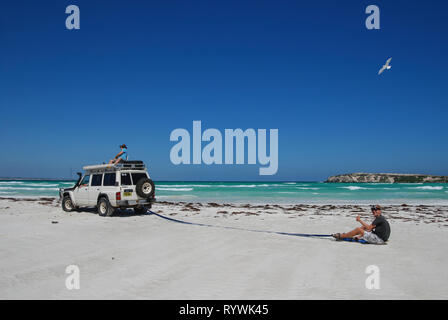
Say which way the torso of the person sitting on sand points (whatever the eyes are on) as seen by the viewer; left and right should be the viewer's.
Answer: facing to the left of the viewer

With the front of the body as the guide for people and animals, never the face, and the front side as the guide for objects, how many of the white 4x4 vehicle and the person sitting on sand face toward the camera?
0

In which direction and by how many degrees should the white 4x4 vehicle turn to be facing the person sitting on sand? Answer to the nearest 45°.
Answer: approximately 180°

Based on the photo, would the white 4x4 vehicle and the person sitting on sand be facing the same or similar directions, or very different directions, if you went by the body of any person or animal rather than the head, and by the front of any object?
same or similar directions

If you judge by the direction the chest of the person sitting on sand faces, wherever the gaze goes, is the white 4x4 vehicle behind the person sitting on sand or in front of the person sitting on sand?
in front

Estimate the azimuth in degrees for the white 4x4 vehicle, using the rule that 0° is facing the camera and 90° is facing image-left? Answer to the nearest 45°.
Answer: approximately 135°
